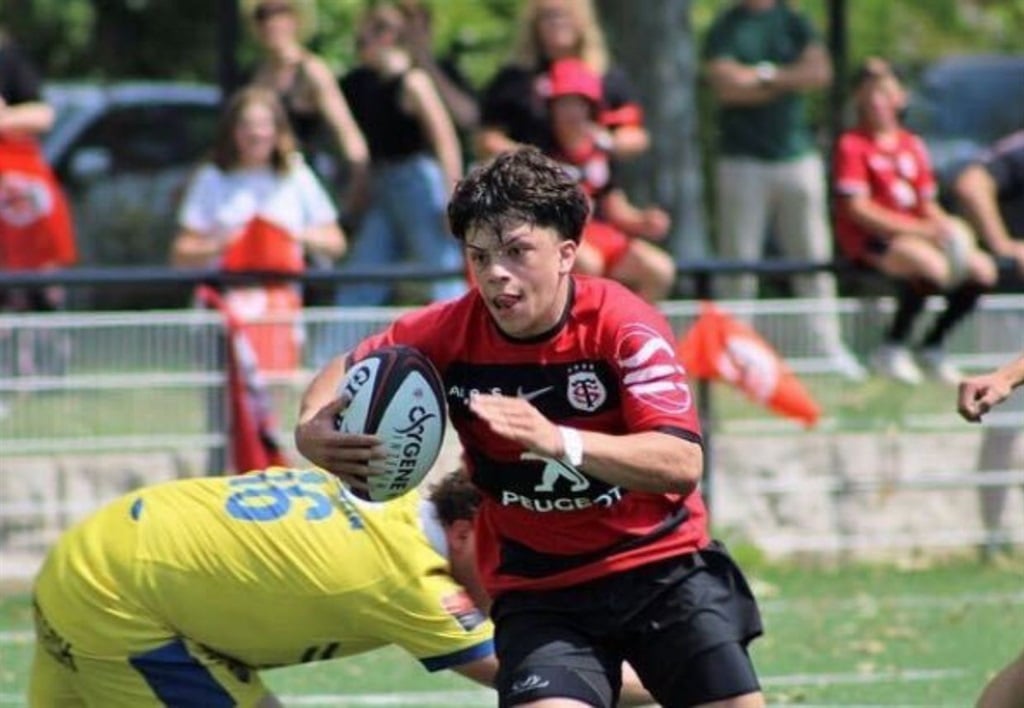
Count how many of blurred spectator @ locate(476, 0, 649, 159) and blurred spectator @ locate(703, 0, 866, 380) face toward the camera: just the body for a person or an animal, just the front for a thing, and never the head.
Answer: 2

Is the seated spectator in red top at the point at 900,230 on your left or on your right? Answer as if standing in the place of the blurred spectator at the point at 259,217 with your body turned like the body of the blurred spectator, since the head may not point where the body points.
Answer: on your left

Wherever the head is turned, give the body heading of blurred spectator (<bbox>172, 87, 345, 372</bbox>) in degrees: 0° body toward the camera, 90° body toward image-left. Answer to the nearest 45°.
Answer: approximately 0°

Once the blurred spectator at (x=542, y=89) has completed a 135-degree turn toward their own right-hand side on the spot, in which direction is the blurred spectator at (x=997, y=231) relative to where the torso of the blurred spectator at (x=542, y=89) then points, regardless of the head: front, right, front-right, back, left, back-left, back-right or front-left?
back-right

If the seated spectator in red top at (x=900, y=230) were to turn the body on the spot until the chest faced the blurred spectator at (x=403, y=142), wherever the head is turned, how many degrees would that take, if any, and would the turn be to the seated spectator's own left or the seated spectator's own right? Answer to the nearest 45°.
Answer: approximately 135° to the seated spectator's own right
